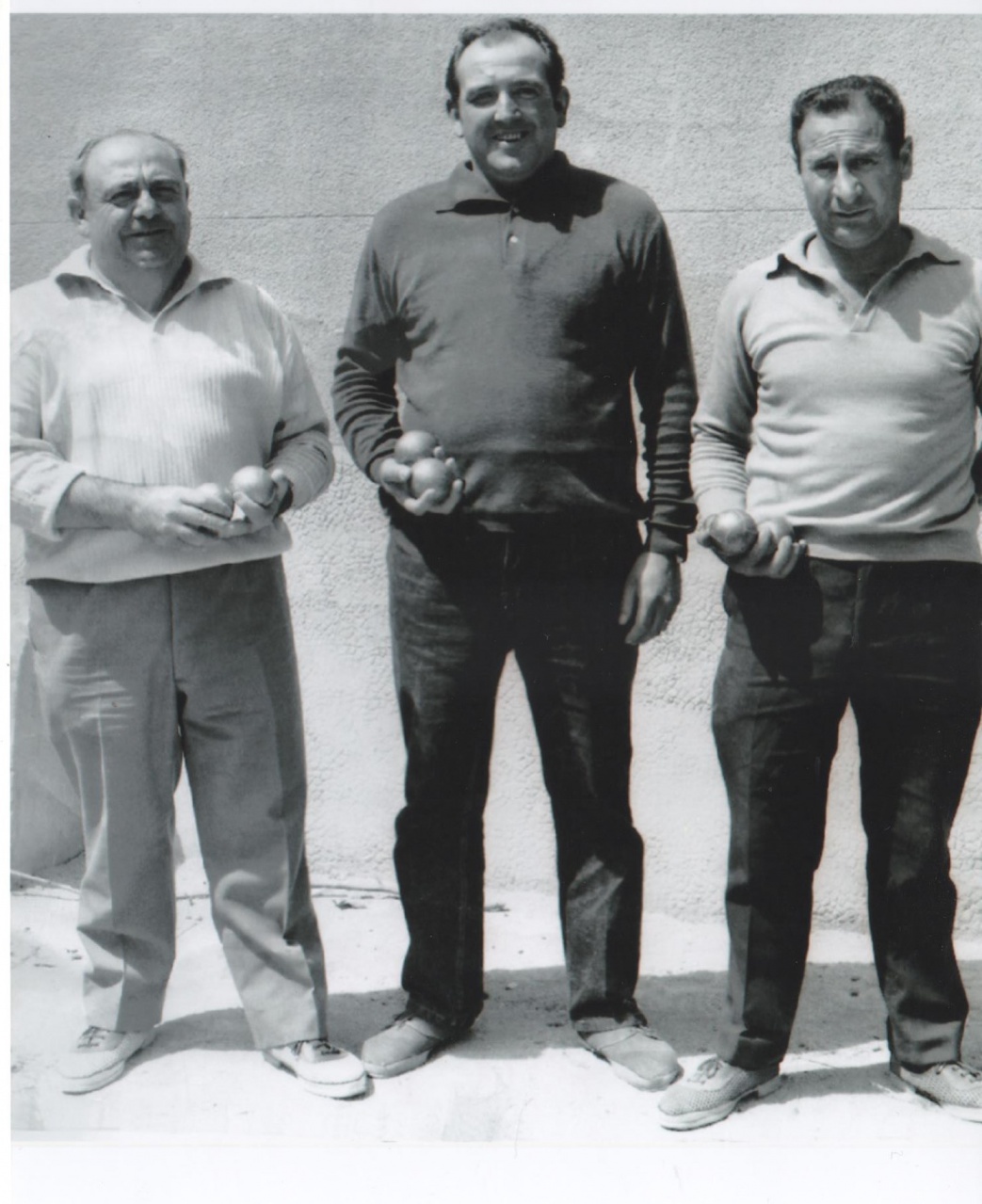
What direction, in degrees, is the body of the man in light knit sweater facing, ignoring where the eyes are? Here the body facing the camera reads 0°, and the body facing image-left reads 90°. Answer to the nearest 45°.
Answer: approximately 0°

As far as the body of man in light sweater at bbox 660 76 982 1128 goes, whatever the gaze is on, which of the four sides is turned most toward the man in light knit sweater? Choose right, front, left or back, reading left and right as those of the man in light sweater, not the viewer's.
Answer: right

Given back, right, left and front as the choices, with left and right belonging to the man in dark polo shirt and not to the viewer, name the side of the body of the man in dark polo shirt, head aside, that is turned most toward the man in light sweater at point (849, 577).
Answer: left

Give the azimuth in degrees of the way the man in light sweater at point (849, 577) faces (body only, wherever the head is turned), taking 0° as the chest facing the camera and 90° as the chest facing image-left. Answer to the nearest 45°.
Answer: approximately 0°

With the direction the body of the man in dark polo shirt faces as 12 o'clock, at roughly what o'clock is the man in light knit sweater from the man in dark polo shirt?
The man in light knit sweater is roughly at 3 o'clock from the man in dark polo shirt.

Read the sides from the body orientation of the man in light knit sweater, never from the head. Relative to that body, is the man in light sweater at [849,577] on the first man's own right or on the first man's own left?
on the first man's own left

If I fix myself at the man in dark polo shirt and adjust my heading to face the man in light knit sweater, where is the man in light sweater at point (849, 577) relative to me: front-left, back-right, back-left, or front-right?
back-left

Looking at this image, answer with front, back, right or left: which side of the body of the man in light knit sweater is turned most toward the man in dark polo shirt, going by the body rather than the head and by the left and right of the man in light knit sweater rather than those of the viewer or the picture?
left
